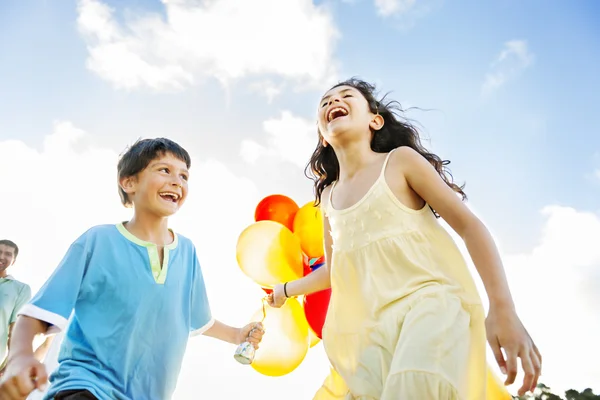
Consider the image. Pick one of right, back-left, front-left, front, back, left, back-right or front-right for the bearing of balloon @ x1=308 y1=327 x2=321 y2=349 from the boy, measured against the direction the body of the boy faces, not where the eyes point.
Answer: left

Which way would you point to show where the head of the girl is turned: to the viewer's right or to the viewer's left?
to the viewer's left

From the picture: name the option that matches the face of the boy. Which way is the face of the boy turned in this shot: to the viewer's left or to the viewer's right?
to the viewer's right

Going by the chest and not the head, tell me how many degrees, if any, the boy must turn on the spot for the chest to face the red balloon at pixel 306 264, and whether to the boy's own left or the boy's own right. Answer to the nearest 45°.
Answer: approximately 90° to the boy's own left

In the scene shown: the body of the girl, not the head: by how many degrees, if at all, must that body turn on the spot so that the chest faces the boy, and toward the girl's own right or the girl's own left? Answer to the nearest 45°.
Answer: approximately 45° to the girl's own right

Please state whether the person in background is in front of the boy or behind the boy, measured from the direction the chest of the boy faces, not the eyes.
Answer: behind

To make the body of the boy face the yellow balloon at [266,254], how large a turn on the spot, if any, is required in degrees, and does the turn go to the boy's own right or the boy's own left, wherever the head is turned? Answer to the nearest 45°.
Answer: approximately 90° to the boy's own left

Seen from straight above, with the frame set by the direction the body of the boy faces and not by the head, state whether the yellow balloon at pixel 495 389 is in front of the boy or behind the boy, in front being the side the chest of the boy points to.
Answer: in front

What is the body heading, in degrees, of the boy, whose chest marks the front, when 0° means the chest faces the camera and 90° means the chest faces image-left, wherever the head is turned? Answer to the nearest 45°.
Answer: approximately 315°

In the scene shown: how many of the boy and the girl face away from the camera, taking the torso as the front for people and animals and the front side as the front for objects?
0

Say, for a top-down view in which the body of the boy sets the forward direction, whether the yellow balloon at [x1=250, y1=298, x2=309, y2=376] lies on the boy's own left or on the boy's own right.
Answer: on the boy's own left
